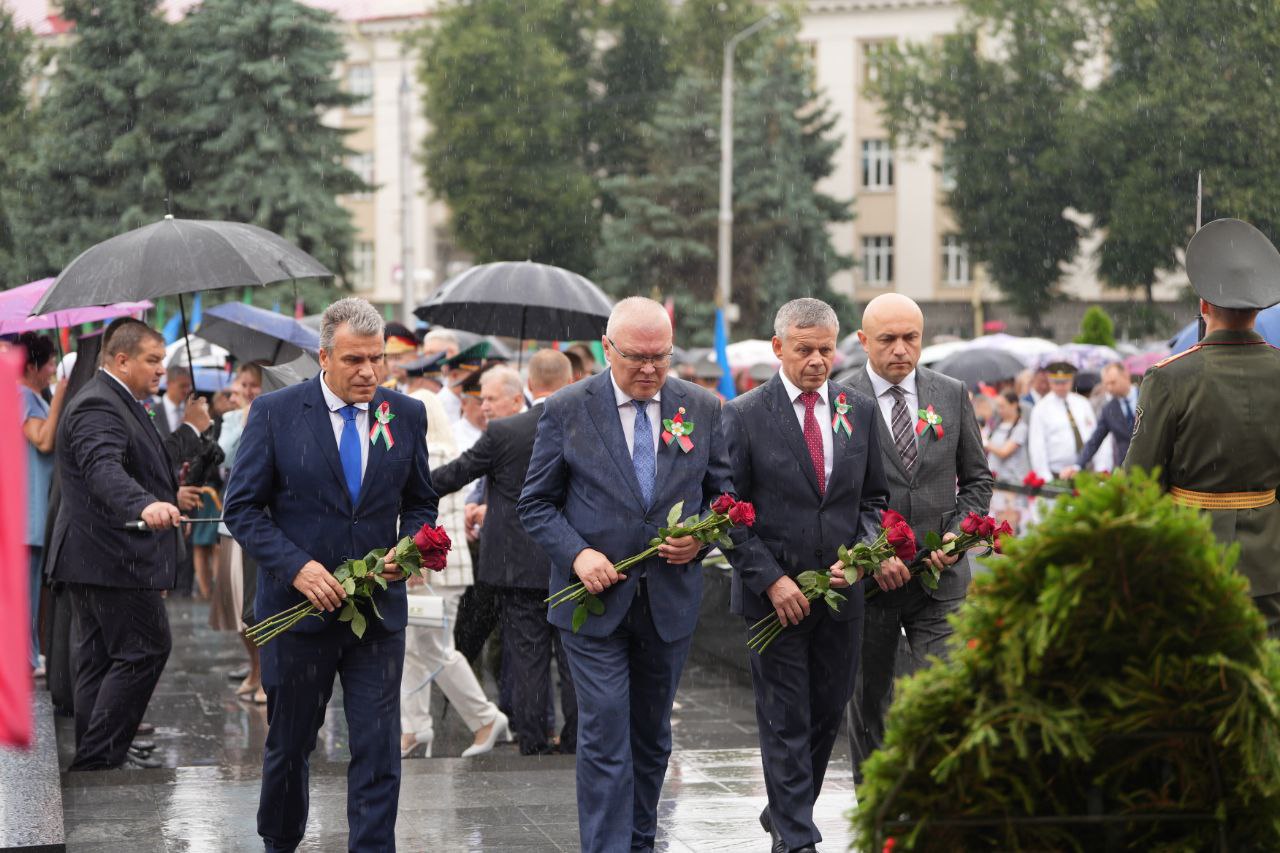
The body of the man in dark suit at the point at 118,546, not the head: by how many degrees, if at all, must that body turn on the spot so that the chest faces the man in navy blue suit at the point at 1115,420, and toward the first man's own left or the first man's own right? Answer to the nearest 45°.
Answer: approximately 45° to the first man's own left

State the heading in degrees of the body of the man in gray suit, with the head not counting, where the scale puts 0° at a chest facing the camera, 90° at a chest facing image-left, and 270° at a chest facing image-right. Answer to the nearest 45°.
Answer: approximately 0°

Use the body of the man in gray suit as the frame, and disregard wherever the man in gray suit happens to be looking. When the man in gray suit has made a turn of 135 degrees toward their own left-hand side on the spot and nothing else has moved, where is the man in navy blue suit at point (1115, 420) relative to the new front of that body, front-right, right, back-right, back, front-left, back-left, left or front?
front-left

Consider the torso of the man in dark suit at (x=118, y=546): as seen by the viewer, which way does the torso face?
to the viewer's right

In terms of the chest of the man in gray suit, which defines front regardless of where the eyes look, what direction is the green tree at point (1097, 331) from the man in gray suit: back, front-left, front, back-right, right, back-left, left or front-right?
back

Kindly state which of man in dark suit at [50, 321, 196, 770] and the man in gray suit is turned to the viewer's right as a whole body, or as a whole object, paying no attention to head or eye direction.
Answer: the man in dark suit

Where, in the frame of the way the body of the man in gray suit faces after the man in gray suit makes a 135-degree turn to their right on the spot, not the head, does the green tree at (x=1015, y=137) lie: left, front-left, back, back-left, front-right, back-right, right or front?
front-right

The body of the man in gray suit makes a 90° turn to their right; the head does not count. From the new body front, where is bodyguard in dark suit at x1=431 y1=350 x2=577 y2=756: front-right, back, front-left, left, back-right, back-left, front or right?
front-right

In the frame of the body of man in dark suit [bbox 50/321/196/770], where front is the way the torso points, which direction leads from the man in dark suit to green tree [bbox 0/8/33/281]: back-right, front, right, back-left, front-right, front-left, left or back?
left
